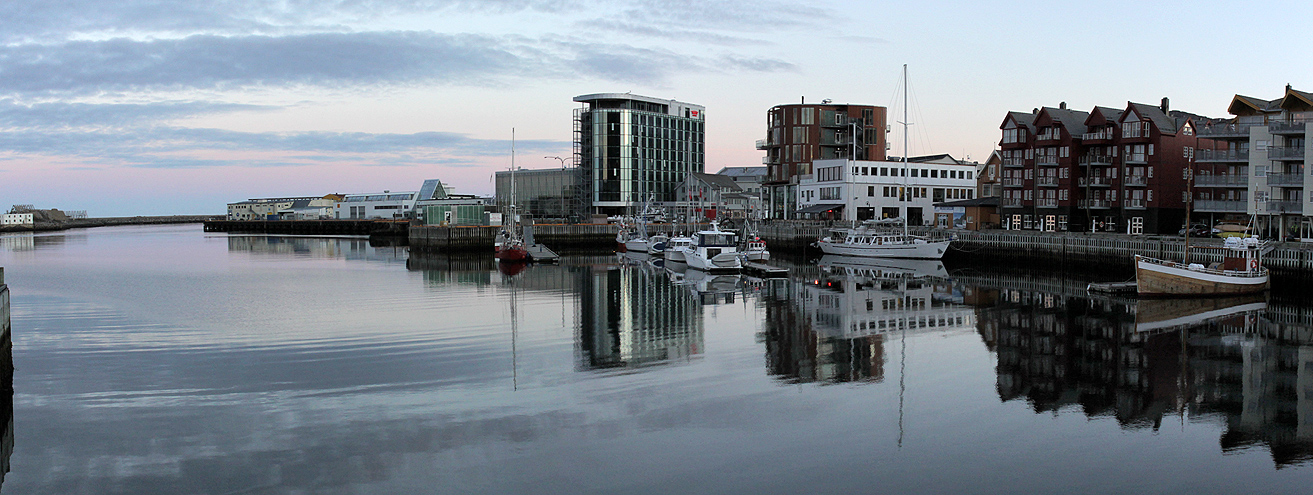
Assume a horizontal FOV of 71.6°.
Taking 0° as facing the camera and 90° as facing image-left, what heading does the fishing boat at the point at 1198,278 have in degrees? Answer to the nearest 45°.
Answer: approximately 90°
